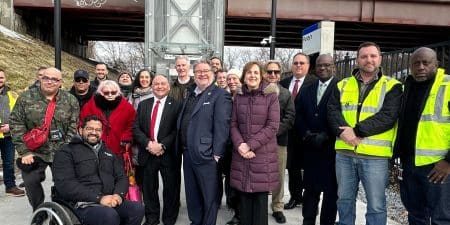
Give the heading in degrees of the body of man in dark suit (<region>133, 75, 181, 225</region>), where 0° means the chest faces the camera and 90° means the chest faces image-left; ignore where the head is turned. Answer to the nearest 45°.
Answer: approximately 0°

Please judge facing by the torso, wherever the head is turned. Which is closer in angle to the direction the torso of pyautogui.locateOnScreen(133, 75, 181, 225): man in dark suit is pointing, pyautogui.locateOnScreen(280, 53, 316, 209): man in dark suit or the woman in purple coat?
the woman in purple coat

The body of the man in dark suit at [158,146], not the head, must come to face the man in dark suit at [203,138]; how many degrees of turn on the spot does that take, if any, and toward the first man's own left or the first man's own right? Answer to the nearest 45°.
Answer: approximately 45° to the first man's own left

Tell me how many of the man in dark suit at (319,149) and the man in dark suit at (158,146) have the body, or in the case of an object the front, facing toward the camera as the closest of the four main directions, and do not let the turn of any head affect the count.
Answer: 2

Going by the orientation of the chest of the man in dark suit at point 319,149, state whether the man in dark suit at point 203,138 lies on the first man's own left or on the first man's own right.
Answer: on the first man's own right

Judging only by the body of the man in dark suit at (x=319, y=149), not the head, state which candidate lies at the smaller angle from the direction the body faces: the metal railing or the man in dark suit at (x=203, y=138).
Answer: the man in dark suit

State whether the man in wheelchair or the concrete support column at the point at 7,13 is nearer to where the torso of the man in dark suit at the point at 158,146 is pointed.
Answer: the man in wheelchair

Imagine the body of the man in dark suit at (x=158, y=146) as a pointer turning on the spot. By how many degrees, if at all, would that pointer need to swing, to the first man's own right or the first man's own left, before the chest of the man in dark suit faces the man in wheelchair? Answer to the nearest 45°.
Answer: approximately 45° to the first man's own right

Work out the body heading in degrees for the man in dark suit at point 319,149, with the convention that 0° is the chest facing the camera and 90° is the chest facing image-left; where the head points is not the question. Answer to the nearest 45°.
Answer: approximately 0°

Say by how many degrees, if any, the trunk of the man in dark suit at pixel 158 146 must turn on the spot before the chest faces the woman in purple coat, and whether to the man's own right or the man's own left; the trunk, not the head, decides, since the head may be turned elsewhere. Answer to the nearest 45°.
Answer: approximately 45° to the man's own left

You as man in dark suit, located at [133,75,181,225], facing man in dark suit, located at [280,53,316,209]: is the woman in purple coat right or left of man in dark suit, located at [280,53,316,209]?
right
